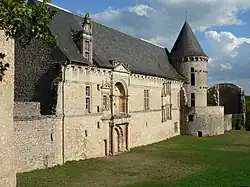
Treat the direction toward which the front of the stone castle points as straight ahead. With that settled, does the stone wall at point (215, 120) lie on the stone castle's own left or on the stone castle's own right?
on the stone castle's own left

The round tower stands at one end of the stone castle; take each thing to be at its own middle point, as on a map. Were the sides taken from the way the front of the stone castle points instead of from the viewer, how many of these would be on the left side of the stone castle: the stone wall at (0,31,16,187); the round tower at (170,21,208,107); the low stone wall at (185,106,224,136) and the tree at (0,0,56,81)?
2

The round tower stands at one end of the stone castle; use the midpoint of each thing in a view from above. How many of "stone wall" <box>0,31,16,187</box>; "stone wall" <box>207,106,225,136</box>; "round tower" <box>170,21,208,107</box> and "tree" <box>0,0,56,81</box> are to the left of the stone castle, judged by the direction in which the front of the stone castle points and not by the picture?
2

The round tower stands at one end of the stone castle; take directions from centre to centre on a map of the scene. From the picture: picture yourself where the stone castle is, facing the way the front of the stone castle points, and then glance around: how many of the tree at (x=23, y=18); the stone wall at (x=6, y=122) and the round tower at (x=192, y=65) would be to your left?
1

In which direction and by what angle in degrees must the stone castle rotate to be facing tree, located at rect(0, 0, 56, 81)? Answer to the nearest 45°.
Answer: approximately 45° to its right

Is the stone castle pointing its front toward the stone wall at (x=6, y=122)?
no

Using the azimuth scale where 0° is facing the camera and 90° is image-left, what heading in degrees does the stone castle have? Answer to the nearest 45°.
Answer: approximately 315°

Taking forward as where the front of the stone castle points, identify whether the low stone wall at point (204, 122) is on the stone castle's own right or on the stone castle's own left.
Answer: on the stone castle's own left

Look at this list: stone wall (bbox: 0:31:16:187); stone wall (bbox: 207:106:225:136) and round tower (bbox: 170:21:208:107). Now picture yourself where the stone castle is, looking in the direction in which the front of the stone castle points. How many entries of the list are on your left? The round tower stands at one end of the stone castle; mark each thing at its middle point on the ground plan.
2
